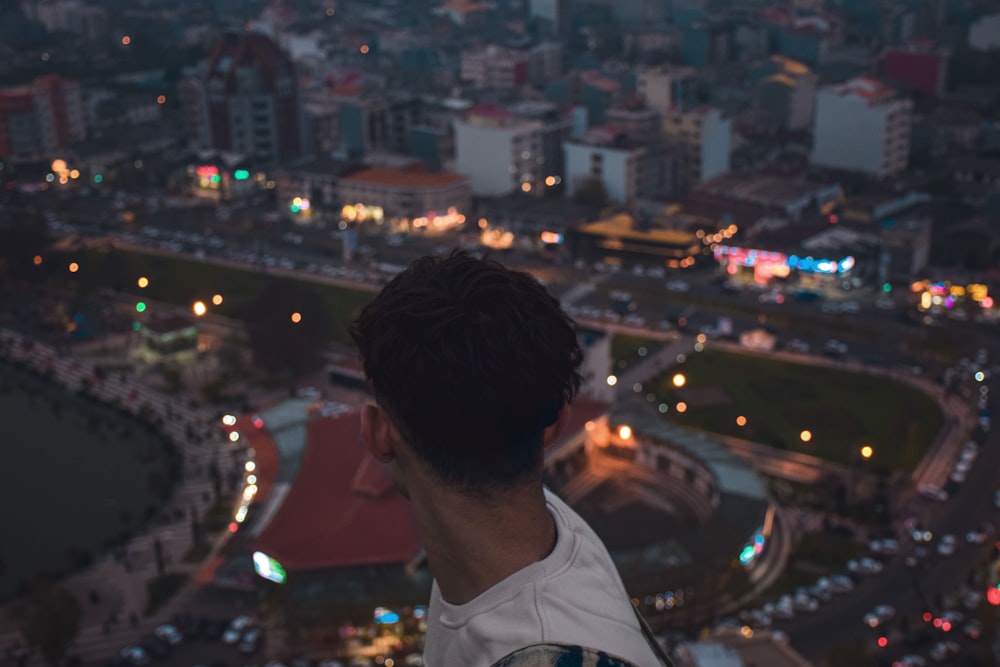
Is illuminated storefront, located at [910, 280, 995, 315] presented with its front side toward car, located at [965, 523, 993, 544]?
yes

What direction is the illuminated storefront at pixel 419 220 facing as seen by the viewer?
toward the camera

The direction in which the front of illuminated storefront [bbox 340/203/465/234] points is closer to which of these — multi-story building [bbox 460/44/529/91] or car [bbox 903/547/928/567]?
the car

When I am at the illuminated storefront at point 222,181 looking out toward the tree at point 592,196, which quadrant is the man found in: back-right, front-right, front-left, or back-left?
front-right

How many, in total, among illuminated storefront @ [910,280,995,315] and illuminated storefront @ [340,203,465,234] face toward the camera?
2

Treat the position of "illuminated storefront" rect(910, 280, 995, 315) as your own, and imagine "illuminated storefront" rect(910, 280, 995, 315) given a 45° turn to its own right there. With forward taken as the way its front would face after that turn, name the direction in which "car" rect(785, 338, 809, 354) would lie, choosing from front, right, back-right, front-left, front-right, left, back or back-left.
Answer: front

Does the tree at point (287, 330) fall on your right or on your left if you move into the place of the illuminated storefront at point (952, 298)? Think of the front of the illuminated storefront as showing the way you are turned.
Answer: on your right

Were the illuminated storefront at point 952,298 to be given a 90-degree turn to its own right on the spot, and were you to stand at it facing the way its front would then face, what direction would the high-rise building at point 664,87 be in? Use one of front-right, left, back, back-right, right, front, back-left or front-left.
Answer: front-right

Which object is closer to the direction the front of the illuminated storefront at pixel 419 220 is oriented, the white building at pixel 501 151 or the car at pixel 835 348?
the car

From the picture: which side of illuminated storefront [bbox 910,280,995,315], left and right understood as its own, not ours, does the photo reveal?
front

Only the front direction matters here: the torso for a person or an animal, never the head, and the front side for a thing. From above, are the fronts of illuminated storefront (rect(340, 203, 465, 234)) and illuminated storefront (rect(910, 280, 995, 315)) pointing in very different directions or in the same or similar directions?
same or similar directions

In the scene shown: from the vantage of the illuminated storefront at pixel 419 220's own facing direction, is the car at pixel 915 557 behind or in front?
in front

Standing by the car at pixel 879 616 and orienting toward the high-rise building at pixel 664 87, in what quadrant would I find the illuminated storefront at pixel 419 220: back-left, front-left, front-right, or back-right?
front-left

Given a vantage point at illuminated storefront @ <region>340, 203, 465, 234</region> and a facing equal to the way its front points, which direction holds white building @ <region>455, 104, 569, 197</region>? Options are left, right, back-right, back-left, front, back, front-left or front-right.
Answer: back-left

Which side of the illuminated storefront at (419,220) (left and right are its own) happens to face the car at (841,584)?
front

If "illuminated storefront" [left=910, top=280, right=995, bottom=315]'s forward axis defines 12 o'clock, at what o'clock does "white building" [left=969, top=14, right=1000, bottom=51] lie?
The white building is roughly at 6 o'clock from the illuminated storefront.

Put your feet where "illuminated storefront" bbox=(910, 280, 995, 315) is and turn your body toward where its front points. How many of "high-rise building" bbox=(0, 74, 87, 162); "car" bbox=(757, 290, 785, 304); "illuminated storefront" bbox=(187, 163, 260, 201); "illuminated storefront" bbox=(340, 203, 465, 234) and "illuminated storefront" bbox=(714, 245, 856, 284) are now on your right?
5

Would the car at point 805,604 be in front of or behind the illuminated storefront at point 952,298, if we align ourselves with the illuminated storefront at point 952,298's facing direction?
in front
